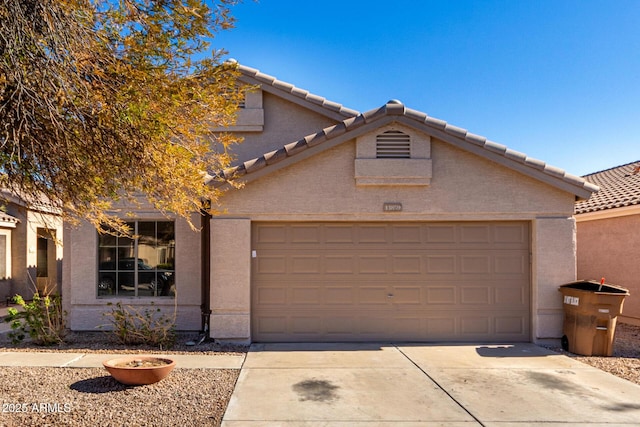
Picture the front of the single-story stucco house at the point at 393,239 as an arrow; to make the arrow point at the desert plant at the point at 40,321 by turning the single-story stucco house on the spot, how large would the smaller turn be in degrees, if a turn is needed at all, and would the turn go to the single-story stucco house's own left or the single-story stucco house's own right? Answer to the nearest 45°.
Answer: approximately 90° to the single-story stucco house's own right

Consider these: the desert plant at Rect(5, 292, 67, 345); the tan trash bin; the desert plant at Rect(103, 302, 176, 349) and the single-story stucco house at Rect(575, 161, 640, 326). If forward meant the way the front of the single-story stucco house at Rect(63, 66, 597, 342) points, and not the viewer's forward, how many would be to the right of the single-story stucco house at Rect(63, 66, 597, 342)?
2

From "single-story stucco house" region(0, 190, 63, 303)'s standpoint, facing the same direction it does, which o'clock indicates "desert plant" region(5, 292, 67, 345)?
The desert plant is roughly at 12 o'clock from the single-story stucco house.

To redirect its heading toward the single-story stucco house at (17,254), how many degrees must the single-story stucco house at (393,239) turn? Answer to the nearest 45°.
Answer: approximately 135° to its right

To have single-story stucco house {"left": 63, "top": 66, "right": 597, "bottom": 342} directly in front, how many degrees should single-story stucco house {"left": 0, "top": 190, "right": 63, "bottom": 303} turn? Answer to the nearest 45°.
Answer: approximately 45° to its left

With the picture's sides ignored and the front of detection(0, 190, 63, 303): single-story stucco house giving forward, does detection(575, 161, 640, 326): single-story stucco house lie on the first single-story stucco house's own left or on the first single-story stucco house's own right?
on the first single-story stucco house's own left

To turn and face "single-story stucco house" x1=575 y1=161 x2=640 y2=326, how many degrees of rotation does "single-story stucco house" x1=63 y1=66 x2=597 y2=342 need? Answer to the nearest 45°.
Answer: approximately 135° to its left

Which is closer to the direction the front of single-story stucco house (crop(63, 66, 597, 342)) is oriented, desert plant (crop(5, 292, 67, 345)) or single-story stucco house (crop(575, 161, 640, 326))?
the desert plant

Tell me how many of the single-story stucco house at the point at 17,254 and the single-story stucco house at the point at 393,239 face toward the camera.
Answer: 2

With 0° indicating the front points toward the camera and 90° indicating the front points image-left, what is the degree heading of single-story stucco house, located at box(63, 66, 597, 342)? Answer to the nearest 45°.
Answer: approximately 0°
